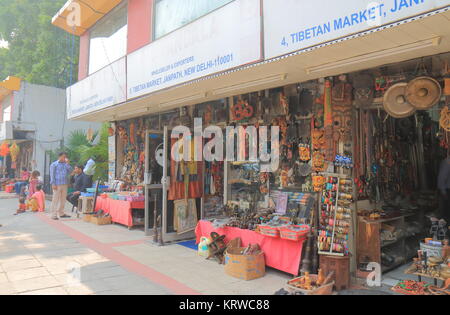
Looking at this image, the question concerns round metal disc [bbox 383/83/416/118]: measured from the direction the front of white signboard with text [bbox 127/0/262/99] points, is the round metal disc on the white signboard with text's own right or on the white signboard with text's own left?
on the white signboard with text's own left

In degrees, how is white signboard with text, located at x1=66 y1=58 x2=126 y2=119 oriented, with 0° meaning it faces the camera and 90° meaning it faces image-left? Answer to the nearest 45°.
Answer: approximately 45°

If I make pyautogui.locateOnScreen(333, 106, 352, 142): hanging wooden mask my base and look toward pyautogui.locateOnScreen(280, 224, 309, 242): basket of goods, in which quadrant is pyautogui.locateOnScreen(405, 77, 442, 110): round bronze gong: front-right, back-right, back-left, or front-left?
back-left

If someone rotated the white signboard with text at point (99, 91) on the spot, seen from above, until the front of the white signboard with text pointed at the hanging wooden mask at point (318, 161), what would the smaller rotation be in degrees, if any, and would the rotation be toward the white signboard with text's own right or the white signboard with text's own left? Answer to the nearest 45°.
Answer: approximately 90° to the white signboard with text's own left

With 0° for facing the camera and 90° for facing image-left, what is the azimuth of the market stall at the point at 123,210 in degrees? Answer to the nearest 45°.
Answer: approximately 45°

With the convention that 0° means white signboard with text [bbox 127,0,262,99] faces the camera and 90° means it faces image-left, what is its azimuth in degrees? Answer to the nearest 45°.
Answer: approximately 45°

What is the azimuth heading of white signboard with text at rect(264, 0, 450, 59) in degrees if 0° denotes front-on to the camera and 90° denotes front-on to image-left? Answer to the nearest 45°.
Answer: approximately 45°

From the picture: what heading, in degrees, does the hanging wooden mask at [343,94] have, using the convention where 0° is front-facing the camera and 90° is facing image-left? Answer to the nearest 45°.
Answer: approximately 45°

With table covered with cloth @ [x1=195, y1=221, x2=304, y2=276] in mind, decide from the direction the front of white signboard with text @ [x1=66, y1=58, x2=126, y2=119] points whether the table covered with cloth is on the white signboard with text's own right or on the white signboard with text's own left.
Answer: on the white signboard with text's own left

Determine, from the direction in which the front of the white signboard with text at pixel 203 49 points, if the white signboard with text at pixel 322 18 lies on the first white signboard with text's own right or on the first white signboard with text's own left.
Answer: on the first white signboard with text's own left
